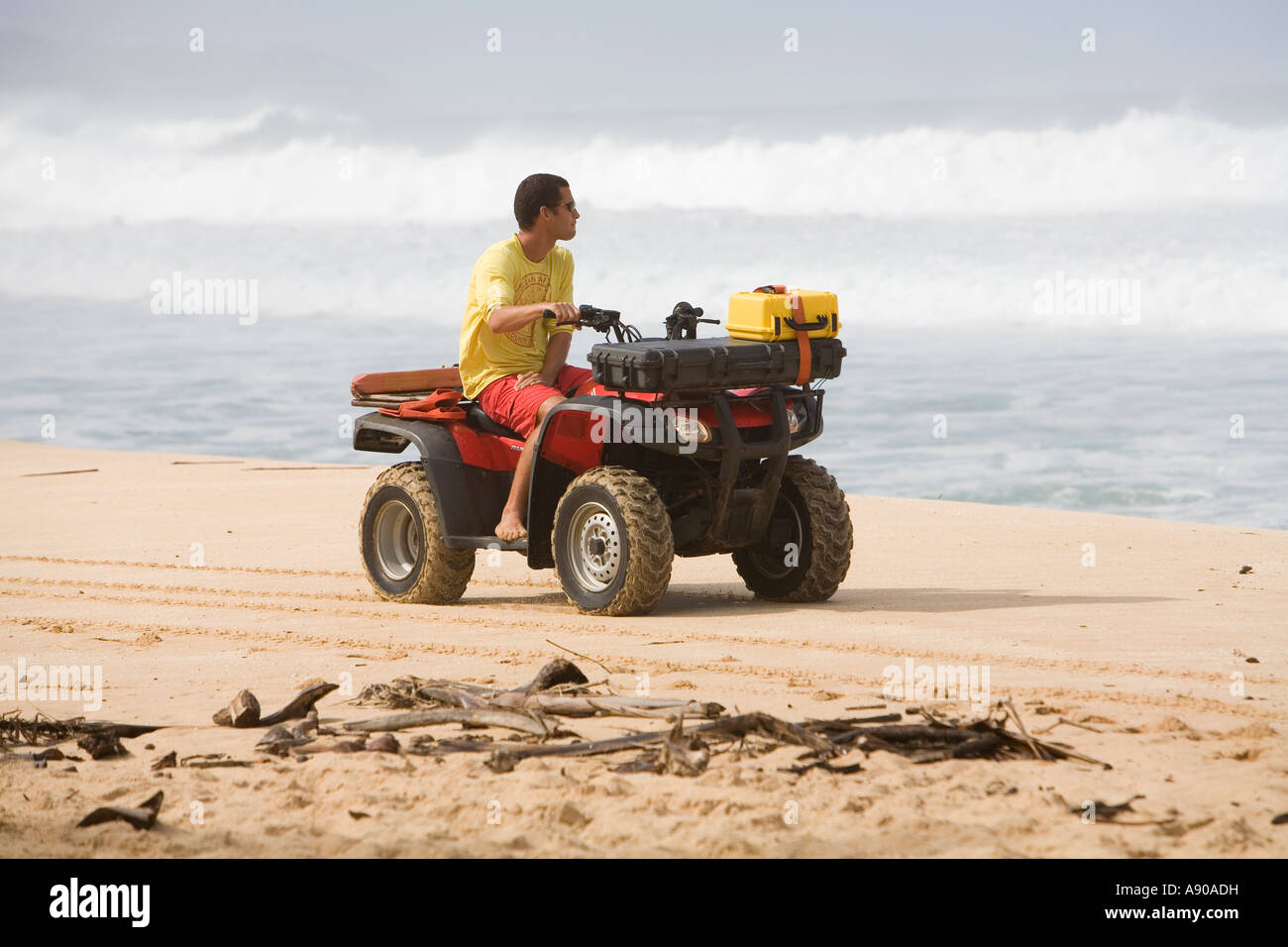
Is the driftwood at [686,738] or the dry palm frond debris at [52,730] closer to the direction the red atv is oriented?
the driftwood

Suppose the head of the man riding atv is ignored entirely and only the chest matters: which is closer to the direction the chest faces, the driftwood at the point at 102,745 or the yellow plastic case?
the yellow plastic case

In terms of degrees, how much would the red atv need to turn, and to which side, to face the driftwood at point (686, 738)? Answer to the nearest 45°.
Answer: approximately 45° to its right

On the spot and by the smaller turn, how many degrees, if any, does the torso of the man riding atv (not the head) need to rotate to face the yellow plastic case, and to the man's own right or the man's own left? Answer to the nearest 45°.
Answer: approximately 45° to the man's own left

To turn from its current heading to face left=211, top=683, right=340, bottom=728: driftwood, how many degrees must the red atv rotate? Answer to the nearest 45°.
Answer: approximately 90° to its right

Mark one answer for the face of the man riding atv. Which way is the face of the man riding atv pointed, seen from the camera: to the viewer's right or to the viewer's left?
to the viewer's right

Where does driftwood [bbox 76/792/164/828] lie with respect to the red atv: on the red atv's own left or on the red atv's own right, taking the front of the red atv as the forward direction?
on the red atv's own right

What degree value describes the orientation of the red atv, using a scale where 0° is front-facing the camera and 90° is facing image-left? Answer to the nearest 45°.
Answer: approximately 315°

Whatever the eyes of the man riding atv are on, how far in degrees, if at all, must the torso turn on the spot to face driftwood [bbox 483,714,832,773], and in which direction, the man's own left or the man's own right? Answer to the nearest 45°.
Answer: approximately 45° to the man's own right
